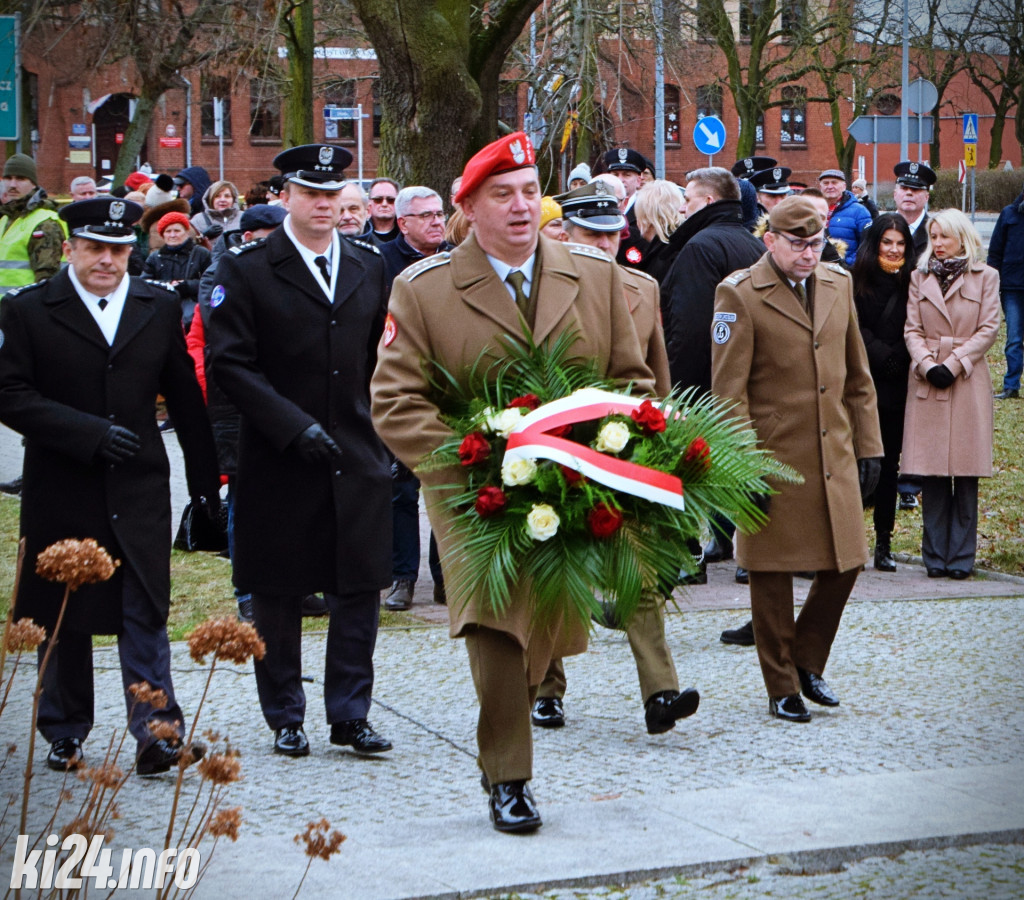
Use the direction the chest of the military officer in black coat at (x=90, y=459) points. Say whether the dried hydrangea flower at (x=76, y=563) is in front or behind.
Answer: in front

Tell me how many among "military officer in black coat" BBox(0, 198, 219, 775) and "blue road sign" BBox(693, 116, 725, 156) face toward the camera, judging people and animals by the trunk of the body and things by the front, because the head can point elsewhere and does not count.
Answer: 2

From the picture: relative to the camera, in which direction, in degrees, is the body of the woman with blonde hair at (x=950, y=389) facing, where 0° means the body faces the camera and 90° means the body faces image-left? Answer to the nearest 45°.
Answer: approximately 45°

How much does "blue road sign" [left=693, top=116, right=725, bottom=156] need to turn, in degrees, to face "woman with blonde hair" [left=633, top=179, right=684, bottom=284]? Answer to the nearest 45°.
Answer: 0° — it already faces them

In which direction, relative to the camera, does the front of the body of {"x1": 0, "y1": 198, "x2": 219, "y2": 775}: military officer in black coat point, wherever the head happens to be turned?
toward the camera

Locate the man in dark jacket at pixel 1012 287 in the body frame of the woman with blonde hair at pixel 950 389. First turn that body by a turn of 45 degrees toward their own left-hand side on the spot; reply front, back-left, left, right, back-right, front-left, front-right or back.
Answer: back

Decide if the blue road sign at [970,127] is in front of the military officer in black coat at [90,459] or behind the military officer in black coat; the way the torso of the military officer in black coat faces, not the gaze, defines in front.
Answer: behind

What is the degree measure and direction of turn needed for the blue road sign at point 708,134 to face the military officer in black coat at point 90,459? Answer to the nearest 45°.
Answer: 0° — it already faces them

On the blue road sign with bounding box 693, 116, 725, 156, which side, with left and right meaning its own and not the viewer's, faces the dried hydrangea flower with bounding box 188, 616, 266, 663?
front

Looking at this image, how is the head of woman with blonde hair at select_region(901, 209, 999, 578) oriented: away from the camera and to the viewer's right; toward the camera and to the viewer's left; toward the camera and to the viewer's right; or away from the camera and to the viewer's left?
toward the camera and to the viewer's left

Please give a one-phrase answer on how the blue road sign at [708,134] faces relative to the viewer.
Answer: facing the viewer

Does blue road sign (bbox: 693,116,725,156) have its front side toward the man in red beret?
yes
